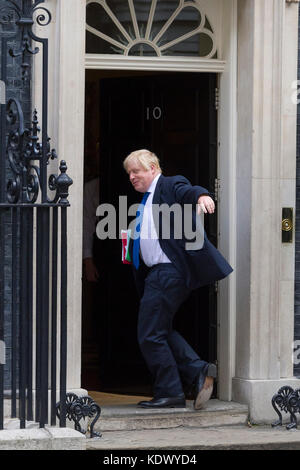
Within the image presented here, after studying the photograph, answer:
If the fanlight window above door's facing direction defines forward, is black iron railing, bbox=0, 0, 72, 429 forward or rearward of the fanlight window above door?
forward

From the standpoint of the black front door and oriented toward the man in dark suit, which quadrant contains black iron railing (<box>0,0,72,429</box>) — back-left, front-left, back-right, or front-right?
front-right

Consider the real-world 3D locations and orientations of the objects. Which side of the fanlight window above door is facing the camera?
front

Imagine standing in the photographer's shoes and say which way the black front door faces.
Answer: facing the viewer and to the left of the viewer

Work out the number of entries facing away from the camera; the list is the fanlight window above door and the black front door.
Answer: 0
